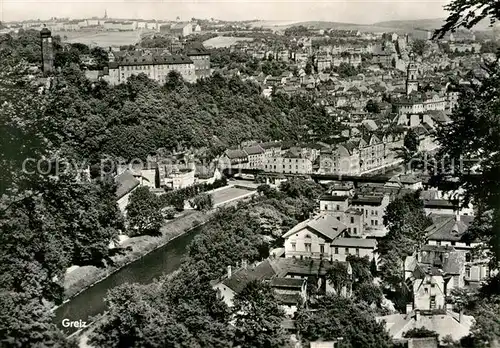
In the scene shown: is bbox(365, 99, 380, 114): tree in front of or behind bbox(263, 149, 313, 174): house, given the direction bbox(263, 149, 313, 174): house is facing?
behind

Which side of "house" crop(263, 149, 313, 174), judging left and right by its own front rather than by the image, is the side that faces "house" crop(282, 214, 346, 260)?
front

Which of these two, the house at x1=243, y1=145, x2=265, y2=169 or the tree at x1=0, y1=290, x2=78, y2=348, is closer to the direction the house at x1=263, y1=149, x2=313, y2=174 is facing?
the tree

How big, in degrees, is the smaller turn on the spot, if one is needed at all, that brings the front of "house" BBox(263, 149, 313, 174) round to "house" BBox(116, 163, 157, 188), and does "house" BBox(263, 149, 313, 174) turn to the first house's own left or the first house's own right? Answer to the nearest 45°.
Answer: approximately 45° to the first house's own right

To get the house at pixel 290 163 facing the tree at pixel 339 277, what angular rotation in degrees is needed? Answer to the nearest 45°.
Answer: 0° — it already faces it

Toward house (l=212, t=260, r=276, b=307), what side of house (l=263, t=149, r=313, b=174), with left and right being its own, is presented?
front

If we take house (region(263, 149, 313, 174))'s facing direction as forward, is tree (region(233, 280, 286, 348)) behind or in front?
in front

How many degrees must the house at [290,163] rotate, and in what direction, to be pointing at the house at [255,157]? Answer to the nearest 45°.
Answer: approximately 135° to its right

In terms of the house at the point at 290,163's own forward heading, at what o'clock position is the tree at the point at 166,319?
The tree is roughly at 12 o'clock from the house.

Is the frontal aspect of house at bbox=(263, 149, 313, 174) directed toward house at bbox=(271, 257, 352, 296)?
yes

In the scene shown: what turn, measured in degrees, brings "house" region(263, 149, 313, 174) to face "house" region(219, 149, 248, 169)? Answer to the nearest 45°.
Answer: approximately 90° to its right

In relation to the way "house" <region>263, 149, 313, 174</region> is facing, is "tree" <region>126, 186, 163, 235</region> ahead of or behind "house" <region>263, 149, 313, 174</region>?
ahead

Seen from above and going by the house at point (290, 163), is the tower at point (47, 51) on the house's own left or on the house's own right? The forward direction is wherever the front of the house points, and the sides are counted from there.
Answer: on the house's own right
